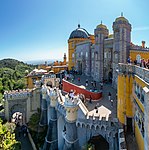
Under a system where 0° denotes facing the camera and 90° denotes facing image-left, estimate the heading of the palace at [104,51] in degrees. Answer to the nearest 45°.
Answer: approximately 45°
